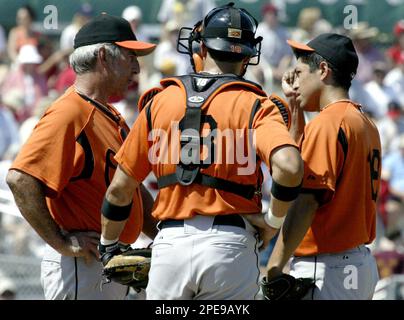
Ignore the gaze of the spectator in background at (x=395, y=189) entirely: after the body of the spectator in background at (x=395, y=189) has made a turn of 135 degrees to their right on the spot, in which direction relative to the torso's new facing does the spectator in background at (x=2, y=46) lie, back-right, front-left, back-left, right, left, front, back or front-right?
front-left

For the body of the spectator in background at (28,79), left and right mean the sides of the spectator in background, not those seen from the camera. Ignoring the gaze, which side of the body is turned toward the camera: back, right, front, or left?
front

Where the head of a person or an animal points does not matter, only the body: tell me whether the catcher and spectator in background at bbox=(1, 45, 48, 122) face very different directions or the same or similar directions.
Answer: very different directions

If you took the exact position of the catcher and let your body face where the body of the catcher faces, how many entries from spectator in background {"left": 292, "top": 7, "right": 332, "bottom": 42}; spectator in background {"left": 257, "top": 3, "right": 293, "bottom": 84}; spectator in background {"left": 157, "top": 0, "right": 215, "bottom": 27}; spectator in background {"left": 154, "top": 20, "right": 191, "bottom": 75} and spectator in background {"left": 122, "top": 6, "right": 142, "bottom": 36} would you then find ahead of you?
5

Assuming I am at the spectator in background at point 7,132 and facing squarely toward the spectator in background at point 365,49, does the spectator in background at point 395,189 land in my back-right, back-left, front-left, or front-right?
front-right

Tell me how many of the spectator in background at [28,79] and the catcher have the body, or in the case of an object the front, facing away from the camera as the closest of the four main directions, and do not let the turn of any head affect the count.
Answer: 1

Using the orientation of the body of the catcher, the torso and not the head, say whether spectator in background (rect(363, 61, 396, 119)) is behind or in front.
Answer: in front

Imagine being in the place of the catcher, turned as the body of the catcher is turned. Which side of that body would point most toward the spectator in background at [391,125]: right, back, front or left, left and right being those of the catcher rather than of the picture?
front

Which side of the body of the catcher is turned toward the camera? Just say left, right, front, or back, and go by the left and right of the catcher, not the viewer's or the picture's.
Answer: back

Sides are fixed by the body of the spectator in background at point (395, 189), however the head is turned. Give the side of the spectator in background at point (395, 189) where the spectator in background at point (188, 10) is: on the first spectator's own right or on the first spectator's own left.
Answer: on the first spectator's own right

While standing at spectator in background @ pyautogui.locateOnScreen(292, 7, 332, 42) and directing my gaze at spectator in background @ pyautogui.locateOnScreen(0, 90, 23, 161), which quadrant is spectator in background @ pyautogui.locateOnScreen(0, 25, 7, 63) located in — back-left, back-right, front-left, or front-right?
front-right

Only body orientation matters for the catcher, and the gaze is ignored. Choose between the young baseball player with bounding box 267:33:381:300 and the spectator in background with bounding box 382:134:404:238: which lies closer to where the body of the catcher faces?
the spectator in background

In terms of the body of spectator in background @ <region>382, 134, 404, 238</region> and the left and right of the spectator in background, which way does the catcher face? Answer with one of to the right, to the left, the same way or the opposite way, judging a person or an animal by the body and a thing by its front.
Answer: the opposite way

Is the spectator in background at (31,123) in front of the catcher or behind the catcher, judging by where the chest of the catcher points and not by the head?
in front

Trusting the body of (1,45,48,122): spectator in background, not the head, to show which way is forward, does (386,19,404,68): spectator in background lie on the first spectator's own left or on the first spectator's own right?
on the first spectator's own left

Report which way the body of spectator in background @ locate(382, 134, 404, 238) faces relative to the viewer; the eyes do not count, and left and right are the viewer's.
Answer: facing the viewer
